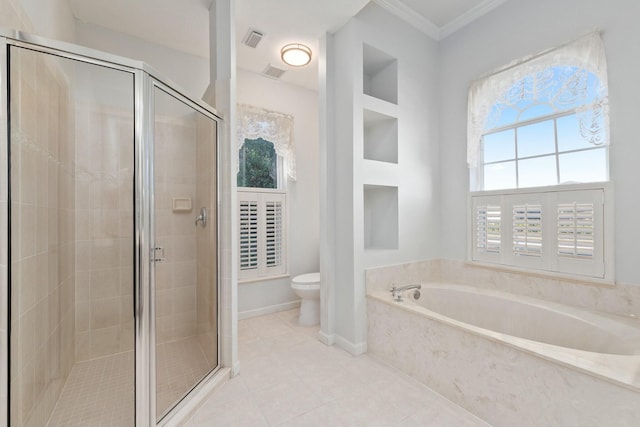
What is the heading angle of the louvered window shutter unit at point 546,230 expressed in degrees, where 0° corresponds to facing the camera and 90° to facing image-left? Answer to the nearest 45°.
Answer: approximately 45°

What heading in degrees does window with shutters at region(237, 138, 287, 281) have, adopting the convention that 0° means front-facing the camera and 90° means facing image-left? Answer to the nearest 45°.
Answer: approximately 315°

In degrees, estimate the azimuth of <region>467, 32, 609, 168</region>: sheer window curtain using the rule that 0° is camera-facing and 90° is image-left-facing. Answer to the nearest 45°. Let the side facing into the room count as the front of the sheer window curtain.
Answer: approximately 45°

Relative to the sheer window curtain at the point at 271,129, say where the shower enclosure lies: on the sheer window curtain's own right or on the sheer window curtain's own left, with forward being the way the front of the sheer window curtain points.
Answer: on the sheer window curtain's own right

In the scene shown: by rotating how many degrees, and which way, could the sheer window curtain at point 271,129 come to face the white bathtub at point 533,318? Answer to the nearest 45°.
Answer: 0° — it already faces it

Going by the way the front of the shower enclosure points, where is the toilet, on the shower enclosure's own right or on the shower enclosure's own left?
on the shower enclosure's own left

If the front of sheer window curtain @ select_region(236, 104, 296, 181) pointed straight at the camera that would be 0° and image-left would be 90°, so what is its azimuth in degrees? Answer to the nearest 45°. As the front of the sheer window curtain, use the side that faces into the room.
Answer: approximately 315°
